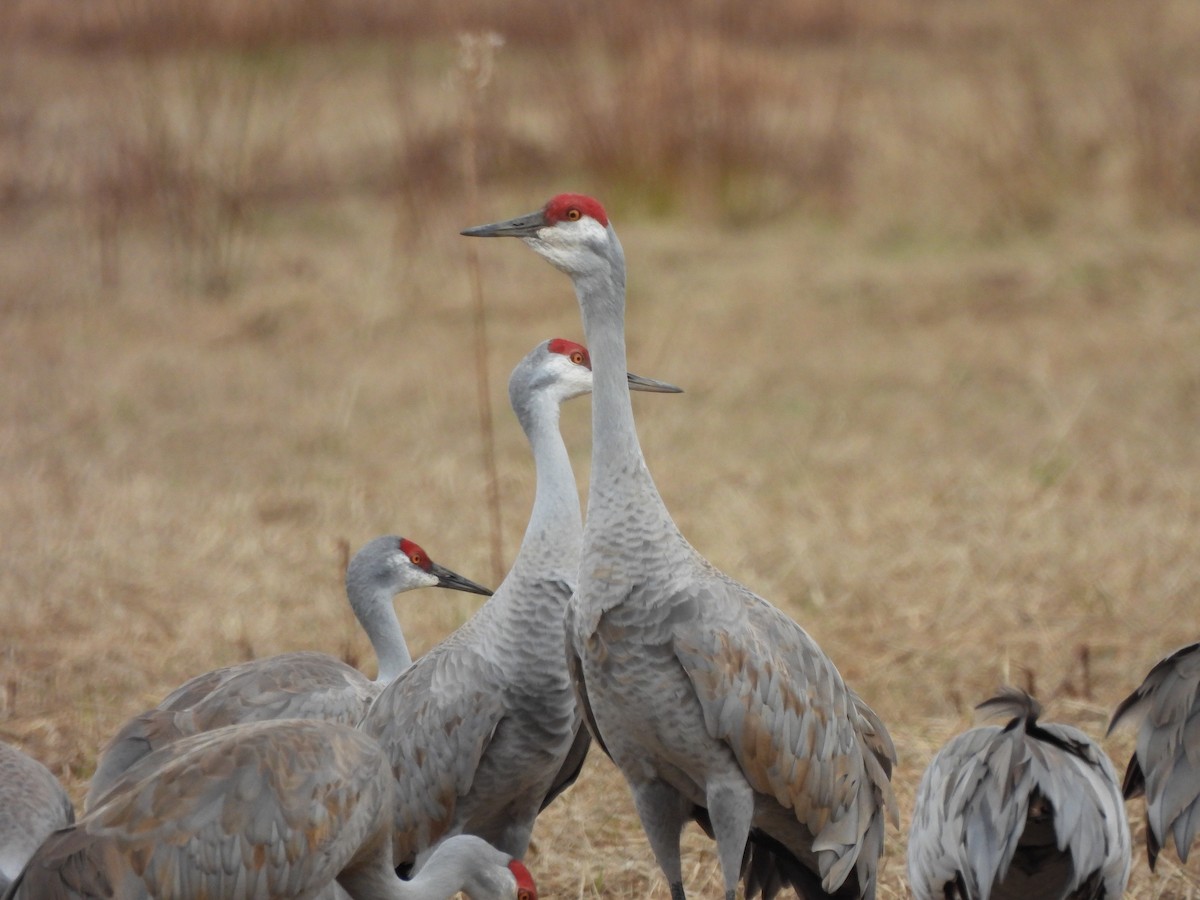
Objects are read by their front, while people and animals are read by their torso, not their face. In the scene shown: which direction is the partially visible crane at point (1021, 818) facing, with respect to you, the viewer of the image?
facing away from the viewer

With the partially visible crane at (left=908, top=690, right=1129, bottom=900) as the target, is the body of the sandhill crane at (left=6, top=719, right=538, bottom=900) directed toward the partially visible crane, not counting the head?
yes

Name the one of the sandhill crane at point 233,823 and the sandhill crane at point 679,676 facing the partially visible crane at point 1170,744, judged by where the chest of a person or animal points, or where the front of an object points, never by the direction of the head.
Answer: the sandhill crane at point 233,823

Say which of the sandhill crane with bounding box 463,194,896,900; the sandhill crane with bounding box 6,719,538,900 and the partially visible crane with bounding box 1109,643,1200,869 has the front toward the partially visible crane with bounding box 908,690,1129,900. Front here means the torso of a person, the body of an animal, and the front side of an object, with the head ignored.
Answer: the sandhill crane with bounding box 6,719,538,900

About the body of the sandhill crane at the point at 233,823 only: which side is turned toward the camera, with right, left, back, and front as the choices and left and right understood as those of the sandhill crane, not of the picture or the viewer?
right

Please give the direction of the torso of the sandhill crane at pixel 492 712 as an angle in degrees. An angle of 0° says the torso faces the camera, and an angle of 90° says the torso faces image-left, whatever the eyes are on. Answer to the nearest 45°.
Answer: approximately 315°

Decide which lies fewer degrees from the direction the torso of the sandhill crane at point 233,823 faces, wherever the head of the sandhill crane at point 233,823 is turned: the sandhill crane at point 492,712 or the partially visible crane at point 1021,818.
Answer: the partially visible crane

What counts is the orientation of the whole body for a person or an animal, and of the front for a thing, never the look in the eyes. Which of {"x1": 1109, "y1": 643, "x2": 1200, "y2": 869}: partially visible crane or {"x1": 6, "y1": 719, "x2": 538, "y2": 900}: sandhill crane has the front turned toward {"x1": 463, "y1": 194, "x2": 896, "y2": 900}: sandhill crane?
{"x1": 6, "y1": 719, "x2": 538, "y2": 900}: sandhill crane

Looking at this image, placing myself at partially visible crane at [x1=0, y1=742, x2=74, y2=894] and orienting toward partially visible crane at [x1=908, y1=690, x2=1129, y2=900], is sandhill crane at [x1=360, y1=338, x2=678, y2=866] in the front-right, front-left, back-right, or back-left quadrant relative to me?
front-left

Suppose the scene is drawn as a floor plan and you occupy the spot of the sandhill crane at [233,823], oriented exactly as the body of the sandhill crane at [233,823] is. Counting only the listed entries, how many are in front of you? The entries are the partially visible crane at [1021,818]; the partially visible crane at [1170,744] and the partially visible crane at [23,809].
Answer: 2

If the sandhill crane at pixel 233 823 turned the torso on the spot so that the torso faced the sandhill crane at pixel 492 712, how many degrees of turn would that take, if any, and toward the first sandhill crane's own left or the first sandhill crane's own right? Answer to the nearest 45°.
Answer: approximately 45° to the first sandhill crane's own left

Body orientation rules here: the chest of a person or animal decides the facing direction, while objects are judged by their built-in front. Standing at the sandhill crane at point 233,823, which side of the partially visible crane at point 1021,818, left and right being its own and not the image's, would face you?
left

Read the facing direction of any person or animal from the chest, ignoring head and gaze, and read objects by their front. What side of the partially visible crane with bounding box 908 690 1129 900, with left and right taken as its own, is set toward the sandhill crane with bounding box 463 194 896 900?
left

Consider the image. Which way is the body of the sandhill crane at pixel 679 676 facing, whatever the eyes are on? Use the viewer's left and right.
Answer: facing the viewer and to the left of the viewer

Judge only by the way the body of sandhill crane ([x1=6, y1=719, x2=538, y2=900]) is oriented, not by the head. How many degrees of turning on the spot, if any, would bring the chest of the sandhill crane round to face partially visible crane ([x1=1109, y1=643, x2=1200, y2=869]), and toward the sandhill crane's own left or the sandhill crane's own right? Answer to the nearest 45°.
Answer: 0° — it already faces it

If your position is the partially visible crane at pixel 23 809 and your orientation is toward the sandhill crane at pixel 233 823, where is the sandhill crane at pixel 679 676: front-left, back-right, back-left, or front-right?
front-left
